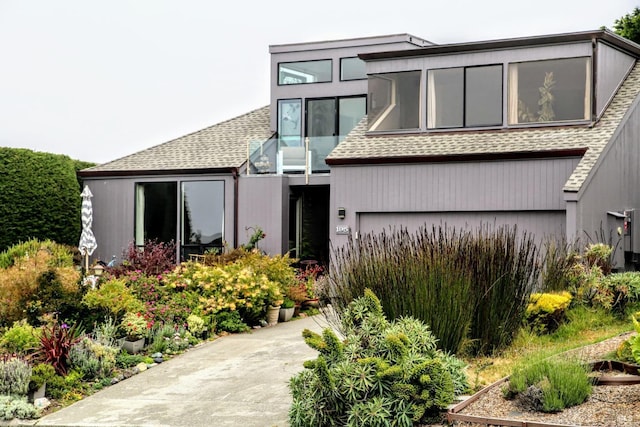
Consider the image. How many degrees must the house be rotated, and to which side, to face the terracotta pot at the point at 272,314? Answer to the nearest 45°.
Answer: approximately 45° to its right

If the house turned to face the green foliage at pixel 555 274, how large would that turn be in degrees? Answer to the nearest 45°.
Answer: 0° — it already faces it

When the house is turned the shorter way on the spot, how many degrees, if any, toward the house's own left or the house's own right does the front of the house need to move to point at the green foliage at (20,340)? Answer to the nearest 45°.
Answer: approximately 45° to the house's own right

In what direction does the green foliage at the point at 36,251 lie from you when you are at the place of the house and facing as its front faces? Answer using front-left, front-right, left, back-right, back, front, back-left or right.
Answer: right

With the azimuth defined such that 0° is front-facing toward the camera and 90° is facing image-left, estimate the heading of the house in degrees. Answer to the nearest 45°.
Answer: approximately 0°

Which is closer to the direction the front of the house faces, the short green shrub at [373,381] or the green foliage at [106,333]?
the short green shrub

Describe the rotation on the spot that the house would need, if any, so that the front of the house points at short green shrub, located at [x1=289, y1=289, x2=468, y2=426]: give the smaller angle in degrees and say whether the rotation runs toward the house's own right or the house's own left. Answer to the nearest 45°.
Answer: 0° — it already faces it

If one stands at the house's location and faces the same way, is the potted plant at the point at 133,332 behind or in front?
in front

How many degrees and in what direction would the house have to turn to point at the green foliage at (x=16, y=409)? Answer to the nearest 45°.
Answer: approximately 45° to its right

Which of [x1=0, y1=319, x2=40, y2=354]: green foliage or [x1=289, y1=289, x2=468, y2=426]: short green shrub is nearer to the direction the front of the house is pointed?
the short green shrub

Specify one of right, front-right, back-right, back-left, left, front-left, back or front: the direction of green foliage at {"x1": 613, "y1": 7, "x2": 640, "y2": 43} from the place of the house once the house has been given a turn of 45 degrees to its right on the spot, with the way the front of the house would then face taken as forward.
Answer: back

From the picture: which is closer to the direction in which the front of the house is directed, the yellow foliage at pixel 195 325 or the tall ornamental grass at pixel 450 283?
the tall ornamental grass

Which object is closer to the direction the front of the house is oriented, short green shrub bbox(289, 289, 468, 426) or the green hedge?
the short green shrub

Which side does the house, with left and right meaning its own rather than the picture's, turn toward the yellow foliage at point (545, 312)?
front

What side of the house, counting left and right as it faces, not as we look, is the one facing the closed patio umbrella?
right
